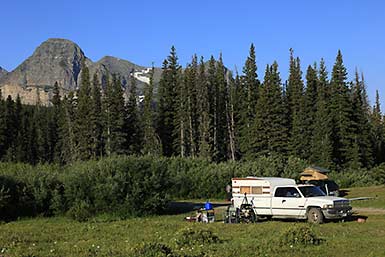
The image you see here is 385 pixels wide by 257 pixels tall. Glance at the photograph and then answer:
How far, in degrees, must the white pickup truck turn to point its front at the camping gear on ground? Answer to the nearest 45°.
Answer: approximately 135° to its right

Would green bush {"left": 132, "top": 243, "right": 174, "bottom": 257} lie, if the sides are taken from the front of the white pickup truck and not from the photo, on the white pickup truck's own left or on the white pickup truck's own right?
on the white pickup truck's own right

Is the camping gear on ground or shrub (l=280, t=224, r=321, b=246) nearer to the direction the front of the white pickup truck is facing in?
the shrub

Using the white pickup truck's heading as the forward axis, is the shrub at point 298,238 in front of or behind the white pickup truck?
in front

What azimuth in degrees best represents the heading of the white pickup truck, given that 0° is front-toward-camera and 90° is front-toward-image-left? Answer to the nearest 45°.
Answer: approximately 315°

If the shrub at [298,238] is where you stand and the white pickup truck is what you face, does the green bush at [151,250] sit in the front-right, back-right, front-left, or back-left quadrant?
back-left

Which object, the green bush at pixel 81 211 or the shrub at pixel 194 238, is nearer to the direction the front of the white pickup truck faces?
the shrub

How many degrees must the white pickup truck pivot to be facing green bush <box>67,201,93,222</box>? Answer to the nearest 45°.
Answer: approximately 135° to its right
